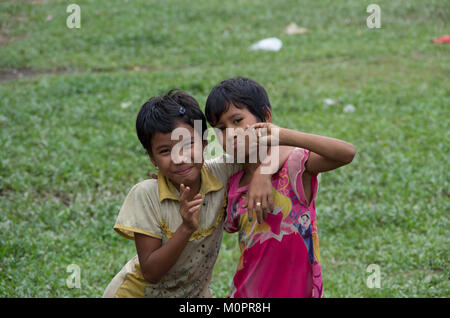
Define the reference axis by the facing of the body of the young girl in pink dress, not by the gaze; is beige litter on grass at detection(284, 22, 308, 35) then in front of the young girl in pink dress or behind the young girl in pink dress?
behind

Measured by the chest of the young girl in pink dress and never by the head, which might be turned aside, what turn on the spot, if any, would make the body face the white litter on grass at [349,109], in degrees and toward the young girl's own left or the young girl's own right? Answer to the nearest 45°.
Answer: approximately 135° to the young girl's own right

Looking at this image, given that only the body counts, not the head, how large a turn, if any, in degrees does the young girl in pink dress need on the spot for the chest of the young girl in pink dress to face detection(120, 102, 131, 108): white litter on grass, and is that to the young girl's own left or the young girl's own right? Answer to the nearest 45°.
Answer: approximately 135° to the young girl's own right

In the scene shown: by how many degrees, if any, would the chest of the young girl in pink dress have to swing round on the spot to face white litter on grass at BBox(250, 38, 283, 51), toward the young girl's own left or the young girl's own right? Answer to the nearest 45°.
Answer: approximately 135° to the young girl's own right

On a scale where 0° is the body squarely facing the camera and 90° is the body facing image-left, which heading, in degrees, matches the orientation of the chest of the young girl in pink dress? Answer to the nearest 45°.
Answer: approximately 45°

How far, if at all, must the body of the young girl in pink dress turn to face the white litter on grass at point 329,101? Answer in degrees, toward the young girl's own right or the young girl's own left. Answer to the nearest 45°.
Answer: approximately 135° to the young girl's own right

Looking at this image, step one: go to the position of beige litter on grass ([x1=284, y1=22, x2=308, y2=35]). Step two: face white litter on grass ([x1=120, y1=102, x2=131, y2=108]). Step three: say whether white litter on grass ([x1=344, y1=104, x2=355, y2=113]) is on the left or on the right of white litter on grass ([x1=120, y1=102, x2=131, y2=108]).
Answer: left
